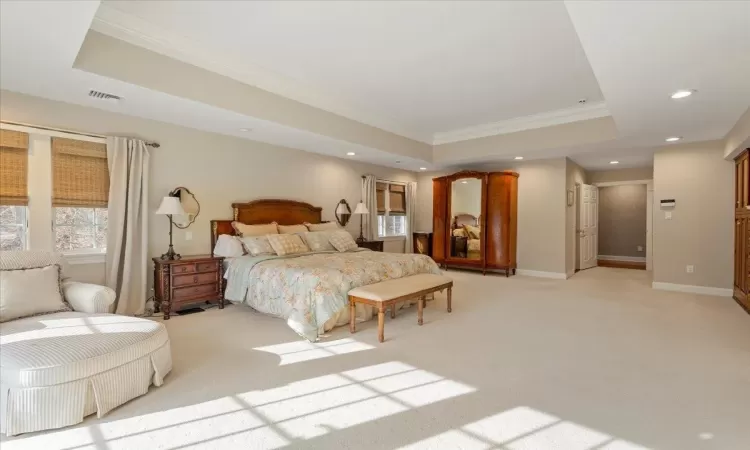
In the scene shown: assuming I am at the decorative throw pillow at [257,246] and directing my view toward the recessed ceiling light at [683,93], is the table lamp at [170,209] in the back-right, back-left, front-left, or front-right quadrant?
back-right

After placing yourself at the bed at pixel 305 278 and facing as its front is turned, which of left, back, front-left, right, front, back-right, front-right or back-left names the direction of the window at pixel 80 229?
back-right

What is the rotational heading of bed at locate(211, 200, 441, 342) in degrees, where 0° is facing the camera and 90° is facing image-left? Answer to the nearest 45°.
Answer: approximately 315°

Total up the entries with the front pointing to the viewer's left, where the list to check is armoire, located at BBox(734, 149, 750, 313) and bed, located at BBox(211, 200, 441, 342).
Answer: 1

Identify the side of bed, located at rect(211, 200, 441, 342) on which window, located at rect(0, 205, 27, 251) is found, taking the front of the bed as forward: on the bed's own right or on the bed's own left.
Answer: on the bed's own right

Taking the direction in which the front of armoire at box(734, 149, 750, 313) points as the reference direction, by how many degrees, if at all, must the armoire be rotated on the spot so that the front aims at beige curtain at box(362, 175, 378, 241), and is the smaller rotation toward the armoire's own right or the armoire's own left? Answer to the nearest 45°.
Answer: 0° — it already faces it

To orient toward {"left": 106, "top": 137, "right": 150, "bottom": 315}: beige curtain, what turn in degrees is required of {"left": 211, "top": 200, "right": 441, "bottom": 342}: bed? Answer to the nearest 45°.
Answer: approximately 135° to its right

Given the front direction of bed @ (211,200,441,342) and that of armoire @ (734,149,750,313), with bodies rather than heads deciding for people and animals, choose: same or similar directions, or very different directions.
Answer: very different directions

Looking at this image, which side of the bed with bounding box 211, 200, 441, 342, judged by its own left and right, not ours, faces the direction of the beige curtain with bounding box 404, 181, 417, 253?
left

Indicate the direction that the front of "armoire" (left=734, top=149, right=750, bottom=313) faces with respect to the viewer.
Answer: facing to the left of the viewer
